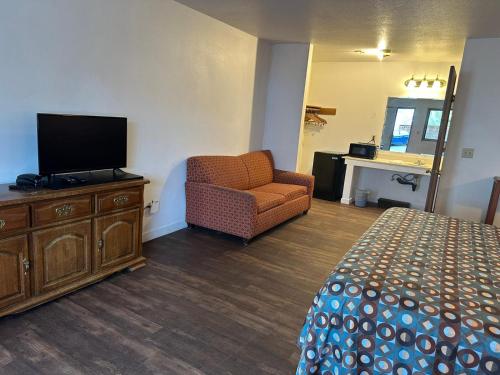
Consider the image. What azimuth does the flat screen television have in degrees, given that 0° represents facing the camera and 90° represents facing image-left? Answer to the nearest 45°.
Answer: approximately 315°

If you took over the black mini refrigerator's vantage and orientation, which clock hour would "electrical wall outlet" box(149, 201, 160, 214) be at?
The electrical wall outlet is roughly at 1 o'clock from the black mini refrigerator.

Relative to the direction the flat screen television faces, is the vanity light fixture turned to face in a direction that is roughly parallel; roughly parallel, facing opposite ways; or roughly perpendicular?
roughly perpendicular

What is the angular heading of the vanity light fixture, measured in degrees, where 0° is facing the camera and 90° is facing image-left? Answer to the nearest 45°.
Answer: approximately 0°

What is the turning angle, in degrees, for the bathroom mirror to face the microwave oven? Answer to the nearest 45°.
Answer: approximately 45° to its right

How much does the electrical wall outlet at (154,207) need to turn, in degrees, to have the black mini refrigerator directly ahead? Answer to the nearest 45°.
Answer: approximately 90° to its left

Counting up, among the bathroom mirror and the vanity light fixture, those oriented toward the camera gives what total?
2
